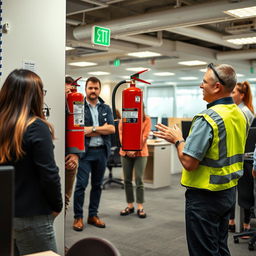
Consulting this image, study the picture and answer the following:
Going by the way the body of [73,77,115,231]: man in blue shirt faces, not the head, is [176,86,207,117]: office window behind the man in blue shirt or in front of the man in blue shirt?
behind

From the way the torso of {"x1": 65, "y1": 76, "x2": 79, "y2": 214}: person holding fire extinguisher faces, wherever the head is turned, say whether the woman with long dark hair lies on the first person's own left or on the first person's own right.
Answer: on the first person's own right

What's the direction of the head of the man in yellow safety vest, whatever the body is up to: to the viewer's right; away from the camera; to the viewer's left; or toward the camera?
to the viewer's left

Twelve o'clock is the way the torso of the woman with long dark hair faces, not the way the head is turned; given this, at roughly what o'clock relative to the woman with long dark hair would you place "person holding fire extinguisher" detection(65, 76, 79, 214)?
The person holding fire extinguisher is roughly at 11 o'clock from the woman with long dark hair.

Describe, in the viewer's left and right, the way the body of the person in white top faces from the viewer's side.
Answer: facing to the left of the viewer

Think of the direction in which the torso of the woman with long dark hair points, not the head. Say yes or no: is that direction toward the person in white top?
yes

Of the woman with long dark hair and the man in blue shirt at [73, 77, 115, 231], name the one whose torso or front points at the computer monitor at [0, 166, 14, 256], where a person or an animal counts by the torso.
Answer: the man in blue shirt

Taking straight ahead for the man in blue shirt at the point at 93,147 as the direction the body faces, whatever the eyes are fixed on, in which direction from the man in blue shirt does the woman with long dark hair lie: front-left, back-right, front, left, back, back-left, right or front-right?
front

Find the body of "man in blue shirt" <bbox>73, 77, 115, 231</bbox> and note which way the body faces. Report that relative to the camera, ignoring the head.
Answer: toward the camera

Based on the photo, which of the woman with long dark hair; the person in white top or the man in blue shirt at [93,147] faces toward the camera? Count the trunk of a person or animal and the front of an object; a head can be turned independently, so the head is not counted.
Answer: the man in blue shirt

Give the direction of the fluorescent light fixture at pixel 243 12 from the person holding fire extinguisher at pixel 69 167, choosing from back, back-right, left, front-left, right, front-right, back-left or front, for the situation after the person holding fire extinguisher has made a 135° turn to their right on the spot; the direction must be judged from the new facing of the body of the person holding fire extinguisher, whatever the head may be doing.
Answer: back-right

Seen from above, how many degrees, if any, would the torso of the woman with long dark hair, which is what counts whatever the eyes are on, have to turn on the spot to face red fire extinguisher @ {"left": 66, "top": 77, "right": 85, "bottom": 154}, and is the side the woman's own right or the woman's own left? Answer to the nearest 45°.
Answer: approximately 45° to the woman's own left
